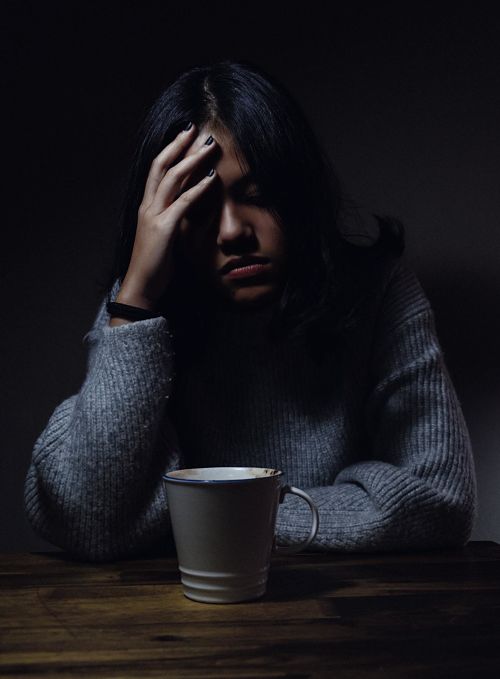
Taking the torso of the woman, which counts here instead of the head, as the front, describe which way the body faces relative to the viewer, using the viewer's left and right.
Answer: facing the viewer
